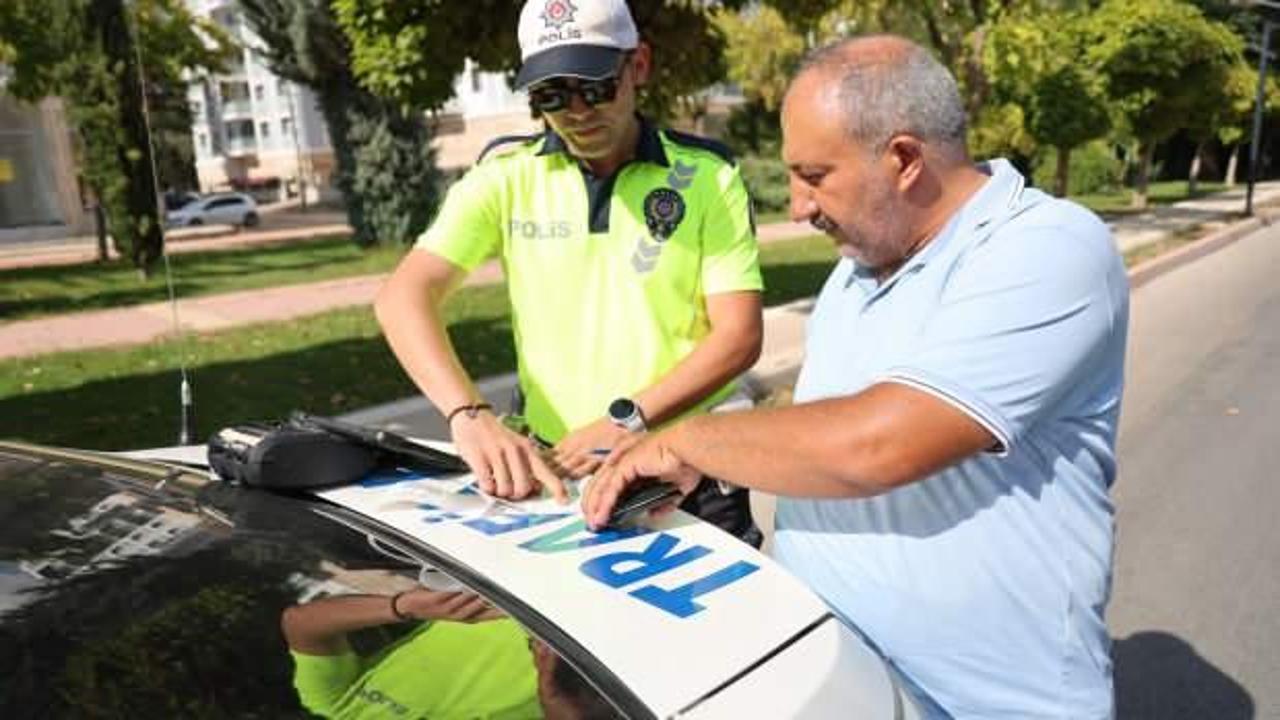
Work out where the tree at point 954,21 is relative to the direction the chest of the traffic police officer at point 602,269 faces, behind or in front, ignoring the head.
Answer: behind

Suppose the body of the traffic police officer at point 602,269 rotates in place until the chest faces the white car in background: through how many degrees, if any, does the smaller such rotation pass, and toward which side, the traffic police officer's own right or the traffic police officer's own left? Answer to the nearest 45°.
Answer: approximately 180°

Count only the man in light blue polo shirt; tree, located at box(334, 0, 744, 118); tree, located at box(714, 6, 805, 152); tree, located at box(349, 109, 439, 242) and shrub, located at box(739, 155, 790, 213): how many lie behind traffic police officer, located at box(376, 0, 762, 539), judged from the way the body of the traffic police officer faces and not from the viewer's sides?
4

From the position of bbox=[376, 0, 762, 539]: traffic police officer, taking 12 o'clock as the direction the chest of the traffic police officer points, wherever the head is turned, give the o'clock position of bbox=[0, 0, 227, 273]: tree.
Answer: The tree is roughly at 5 o'clock from the traffic police officer.

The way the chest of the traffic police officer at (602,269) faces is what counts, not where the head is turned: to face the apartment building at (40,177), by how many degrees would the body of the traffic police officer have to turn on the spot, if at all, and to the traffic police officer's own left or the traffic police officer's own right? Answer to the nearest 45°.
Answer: approximately 135° to the traffic police officer's own right

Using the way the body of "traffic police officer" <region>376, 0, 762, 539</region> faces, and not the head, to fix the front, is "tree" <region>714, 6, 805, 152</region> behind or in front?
behind

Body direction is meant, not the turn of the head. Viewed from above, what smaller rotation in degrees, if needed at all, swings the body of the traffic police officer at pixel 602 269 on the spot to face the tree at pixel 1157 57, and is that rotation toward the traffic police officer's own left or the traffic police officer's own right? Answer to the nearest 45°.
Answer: approximately 135° to the traffic police officer's own left

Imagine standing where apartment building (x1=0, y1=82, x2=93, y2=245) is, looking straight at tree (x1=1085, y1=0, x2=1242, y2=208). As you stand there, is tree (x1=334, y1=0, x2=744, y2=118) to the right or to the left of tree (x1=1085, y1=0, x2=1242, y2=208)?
right

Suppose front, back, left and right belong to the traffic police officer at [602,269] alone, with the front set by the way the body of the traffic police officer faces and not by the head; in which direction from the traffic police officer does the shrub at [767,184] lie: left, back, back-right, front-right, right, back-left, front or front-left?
back

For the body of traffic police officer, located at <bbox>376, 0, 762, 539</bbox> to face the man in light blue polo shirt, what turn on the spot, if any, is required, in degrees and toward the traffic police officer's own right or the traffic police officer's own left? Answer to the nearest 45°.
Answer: approximately 45° to the traffic police officer's own left

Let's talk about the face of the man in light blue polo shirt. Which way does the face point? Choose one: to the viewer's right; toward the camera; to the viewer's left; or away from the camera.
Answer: to the viewer's left

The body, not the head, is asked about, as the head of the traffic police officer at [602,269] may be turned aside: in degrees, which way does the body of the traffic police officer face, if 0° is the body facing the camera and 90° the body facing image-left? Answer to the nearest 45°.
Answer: approximately 0°

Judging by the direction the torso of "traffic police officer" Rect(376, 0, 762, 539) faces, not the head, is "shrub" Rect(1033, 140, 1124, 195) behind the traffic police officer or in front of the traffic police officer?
behind
